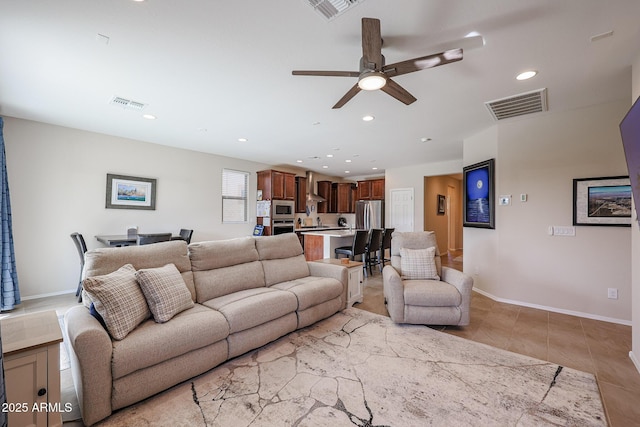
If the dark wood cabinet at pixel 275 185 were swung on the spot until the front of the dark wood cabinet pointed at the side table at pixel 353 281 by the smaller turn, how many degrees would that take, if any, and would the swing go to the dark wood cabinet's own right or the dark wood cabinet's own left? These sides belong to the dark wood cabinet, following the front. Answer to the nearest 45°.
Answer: approximately 45° to the dark wood cabinet's own right

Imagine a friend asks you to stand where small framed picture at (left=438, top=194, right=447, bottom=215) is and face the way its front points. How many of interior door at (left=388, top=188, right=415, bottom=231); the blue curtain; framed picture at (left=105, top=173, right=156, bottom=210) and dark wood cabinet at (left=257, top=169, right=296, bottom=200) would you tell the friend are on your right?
4

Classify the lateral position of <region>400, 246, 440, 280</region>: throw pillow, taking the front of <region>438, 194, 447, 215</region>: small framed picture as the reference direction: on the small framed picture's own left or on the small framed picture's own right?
on the small framed picture's own right

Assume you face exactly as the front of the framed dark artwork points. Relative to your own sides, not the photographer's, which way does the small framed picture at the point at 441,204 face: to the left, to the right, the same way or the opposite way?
to the left

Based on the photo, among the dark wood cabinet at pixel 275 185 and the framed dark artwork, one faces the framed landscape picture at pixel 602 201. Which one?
the dark wood cabinet

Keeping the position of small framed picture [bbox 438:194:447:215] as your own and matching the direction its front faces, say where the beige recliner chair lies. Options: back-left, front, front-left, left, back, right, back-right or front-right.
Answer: front-right

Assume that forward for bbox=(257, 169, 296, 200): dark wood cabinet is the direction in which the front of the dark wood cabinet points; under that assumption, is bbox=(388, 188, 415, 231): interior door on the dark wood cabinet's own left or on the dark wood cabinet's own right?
on the dark wood cabinet's own left

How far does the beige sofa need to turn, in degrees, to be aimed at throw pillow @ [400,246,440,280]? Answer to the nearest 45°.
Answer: approximately 45° to its left

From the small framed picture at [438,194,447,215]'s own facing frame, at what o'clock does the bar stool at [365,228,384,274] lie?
The bar stool is roughly at 2 o'clock from the small framed picture.

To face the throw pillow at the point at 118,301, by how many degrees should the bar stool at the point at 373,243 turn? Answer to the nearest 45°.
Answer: approximately 135° to its left

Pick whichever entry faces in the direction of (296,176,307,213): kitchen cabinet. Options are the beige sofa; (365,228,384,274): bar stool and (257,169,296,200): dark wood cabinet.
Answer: the bar stool

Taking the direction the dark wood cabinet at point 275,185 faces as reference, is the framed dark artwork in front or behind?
in front

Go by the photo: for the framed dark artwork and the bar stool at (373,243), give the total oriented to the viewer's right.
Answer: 0

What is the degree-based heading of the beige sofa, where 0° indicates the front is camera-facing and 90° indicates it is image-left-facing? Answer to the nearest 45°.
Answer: approximately 315°

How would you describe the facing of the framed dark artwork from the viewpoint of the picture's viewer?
facing the viewer and to the left of the viewer

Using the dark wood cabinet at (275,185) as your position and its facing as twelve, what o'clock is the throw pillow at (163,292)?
The throw pillow is roughly at 2 o'clock from the dark wood cabinet.

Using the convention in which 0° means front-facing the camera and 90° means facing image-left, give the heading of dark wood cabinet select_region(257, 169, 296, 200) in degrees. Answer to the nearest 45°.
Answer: approximately 315°

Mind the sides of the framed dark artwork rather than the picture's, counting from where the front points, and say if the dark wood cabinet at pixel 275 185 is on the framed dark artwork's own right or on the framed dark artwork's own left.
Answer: on the framed dark artwork's own right
